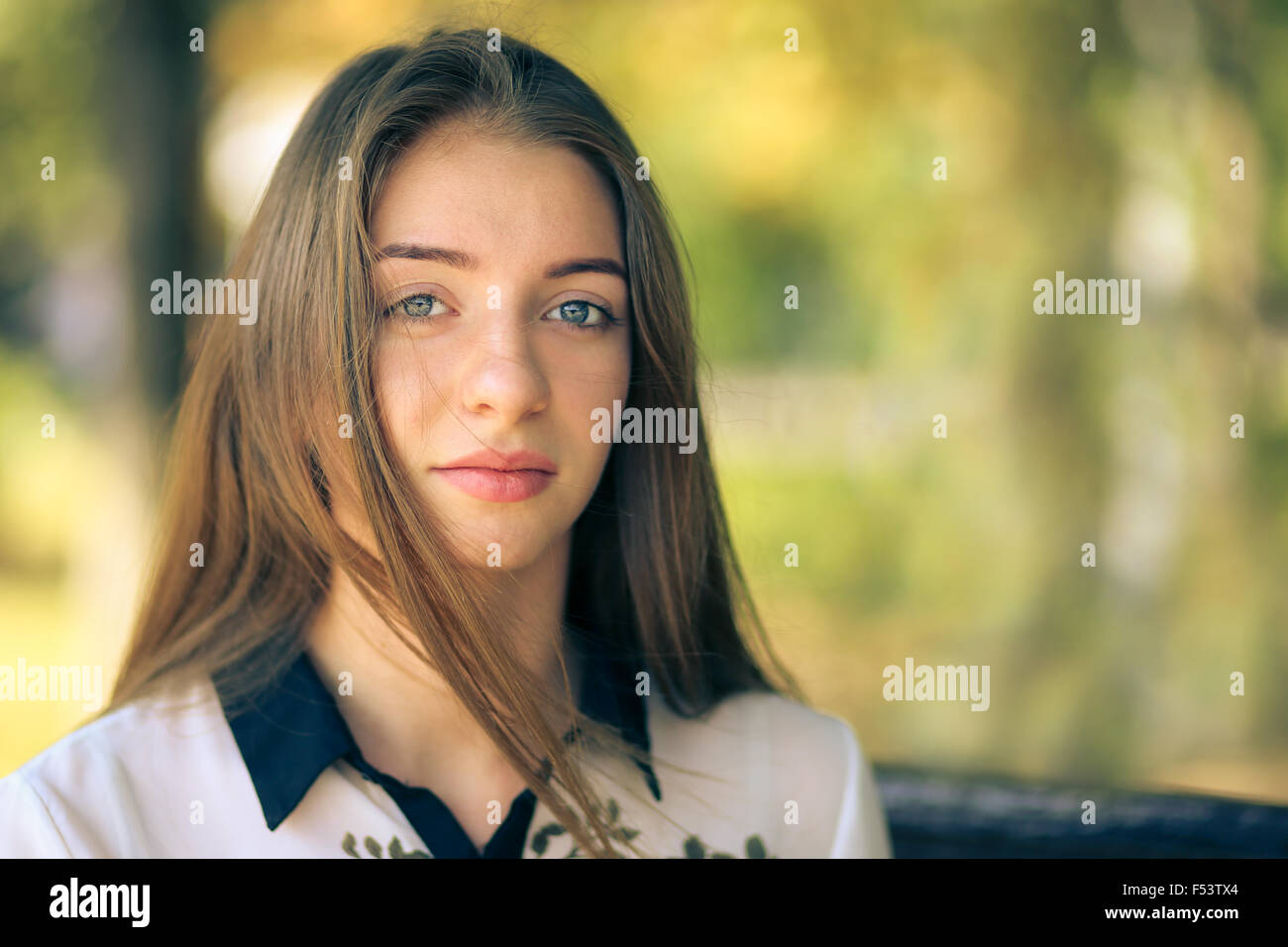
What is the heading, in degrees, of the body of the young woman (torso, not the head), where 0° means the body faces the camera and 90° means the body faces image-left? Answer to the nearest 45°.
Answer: approximately 0°
